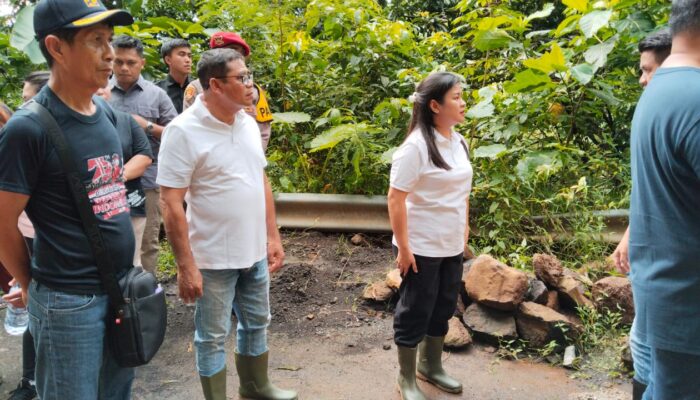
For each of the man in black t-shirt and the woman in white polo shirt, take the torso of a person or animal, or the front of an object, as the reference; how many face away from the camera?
0

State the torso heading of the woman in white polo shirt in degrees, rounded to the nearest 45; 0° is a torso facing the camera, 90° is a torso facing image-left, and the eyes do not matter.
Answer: approximately 315°

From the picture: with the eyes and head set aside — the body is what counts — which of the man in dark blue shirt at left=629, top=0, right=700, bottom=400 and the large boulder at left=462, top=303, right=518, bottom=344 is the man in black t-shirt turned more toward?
the man in dark blue shirt

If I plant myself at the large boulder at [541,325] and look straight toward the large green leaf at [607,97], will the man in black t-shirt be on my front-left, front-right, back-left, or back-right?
back-left

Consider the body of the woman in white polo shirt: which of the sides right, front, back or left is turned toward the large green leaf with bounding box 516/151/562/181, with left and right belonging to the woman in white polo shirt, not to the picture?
left

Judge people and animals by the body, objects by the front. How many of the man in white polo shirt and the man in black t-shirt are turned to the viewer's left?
0

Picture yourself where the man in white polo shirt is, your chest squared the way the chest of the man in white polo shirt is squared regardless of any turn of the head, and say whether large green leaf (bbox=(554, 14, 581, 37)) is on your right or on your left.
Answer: on your left

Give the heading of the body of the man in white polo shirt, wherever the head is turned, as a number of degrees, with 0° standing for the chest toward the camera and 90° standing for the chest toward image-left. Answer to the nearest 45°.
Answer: approximately 315°

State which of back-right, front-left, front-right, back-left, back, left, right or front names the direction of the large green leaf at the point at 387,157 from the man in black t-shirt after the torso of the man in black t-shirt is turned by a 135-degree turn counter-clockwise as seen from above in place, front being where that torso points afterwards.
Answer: front-right

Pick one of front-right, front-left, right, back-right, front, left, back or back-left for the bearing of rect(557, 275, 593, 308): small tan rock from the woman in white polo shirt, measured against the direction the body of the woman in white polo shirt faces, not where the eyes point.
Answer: left

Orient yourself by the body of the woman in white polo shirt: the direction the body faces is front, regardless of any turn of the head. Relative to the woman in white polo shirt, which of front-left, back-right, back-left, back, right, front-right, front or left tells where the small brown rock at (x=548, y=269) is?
left

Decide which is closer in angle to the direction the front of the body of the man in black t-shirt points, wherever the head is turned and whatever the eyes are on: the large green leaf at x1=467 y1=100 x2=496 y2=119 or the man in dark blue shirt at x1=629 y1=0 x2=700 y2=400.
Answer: the man in dark blue shirt
